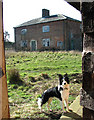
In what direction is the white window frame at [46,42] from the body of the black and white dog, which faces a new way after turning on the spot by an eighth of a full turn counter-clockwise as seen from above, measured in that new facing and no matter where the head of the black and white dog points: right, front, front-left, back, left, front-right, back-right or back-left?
left

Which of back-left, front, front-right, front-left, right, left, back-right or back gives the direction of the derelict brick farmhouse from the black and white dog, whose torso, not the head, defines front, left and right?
back-left

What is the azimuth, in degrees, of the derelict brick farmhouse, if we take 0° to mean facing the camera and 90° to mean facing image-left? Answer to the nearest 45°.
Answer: approximately 45°

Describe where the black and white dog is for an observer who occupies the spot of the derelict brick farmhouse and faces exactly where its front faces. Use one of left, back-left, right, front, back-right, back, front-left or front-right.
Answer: front-left

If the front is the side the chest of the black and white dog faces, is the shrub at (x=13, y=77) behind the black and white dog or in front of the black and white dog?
behind

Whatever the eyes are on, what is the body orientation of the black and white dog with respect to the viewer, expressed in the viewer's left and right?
facing the viewer and to the right of the viewer

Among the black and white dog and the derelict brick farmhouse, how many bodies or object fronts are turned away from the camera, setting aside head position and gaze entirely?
0
